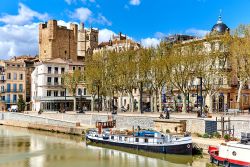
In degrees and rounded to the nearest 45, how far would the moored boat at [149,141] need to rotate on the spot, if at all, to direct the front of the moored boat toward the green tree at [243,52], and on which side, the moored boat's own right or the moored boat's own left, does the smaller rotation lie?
approximately 90° to the moored boat's own left

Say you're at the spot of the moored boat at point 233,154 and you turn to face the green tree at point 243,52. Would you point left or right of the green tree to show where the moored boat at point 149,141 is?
left

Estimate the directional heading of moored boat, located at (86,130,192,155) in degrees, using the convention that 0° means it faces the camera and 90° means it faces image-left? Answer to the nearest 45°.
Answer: approximately 315°

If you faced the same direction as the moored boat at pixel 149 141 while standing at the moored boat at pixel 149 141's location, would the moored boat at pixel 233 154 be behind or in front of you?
in front

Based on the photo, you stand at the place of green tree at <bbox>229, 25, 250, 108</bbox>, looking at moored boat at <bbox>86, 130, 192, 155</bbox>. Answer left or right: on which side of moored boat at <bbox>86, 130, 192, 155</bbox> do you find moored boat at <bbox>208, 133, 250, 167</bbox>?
left
